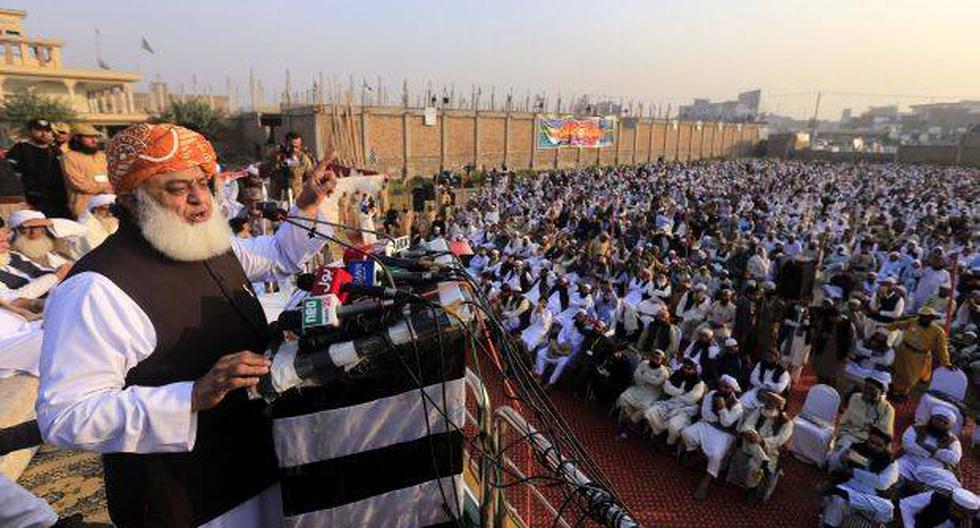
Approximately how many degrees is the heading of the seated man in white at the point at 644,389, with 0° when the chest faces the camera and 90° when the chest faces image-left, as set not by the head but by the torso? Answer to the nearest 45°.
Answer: approximately 45°

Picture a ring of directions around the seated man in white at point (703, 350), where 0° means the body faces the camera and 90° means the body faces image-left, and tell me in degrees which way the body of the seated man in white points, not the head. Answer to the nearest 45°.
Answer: approximately 45°

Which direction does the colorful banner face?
toward the camera

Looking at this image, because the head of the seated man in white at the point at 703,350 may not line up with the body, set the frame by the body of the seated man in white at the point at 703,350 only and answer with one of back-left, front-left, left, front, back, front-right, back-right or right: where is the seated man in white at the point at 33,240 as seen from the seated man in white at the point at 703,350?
front

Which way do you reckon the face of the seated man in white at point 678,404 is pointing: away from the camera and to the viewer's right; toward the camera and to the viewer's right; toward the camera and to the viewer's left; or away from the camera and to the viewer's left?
toward the camera and to the viewer's left

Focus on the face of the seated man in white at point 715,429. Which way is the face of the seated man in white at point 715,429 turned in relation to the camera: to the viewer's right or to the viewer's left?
to the viewer's left

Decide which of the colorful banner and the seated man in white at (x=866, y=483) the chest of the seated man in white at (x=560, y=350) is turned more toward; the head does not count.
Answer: the seated man in white

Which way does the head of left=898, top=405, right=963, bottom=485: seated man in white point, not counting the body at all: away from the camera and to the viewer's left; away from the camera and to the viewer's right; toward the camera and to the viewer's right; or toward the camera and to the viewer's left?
toward the camera and to the viewer's left

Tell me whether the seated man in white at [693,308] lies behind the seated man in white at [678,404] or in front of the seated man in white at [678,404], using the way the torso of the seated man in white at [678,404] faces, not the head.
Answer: behind

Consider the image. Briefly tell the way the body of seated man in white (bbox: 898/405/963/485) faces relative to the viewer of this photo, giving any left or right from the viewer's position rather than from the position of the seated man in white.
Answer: facing the viewer and to the left of the viewer

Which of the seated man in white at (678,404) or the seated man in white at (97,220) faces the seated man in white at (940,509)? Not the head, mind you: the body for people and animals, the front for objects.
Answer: the seated man in white at (97,220)

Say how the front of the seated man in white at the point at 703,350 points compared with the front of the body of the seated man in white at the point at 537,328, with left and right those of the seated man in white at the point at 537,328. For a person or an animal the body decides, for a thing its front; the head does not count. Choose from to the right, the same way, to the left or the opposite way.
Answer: the same way

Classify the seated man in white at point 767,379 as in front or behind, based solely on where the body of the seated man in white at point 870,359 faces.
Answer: in front

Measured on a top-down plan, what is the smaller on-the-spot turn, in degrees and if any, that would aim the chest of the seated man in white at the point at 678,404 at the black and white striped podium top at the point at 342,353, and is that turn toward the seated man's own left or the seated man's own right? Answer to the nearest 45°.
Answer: approximately 45° to the seated man's own left

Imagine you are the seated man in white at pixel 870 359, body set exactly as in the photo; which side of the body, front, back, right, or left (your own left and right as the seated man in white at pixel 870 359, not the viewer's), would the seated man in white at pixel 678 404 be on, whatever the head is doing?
front

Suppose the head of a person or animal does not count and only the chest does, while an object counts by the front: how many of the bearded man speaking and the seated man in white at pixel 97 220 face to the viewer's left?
0

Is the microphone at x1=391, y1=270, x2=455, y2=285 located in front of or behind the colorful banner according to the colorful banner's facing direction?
in front

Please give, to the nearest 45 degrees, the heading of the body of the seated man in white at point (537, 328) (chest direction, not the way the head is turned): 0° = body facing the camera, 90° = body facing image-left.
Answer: approximately 45°

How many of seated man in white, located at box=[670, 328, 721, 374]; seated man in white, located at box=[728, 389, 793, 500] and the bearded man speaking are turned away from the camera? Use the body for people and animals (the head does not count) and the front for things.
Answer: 0

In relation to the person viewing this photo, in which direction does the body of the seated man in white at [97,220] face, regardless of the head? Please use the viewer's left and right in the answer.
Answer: facing the viewer and to the right of the viewer

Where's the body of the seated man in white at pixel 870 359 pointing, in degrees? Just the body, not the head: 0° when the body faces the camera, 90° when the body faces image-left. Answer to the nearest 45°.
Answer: approximately 45°

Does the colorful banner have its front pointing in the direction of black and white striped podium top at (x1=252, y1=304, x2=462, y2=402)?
yes
